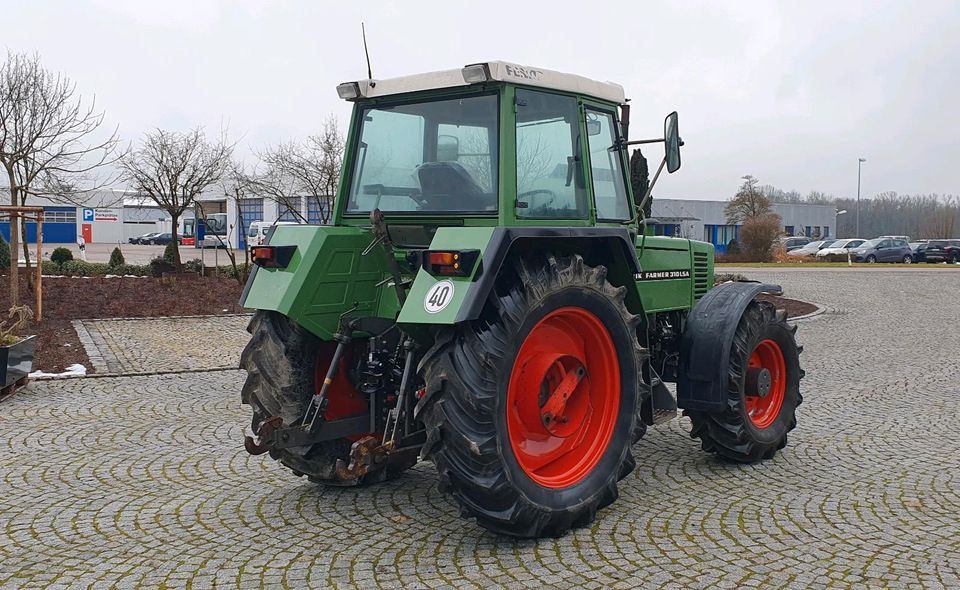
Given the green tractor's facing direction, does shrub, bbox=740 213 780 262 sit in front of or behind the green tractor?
in front

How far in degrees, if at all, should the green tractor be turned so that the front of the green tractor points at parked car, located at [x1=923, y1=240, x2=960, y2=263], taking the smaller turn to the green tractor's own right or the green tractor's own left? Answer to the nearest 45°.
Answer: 0° — it already faces it

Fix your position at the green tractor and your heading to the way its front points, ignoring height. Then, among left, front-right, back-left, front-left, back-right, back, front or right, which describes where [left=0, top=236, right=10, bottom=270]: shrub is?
left

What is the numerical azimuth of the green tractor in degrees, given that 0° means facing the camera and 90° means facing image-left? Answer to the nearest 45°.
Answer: approximately 225°

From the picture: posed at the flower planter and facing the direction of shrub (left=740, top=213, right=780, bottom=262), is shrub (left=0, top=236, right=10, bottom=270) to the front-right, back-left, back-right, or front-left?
front-left

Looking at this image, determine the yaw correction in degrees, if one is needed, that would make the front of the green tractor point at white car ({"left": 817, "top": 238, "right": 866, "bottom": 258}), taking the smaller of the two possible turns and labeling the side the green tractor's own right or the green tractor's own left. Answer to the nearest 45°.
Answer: approximately 45° to the green tractor's own left

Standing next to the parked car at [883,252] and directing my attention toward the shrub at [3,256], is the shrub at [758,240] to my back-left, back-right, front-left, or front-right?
front-right

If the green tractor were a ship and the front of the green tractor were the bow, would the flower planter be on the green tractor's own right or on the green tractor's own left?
on the green tractor's own left

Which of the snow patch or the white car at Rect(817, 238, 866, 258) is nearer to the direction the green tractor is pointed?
the white car

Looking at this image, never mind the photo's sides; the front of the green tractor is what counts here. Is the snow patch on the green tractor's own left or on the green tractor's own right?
on the green tractor's own left

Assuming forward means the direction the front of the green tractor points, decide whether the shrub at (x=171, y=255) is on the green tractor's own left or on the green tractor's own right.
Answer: on the green tractor's own left

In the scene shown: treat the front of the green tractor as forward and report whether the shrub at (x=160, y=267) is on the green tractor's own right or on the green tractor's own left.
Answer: on the green tractor's own left

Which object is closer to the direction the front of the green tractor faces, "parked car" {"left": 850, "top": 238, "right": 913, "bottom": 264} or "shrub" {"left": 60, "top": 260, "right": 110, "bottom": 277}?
the parked car

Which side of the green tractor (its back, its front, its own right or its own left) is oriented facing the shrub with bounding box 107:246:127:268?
left

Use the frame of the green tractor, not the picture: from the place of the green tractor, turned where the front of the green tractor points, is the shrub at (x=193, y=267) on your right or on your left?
on your left
